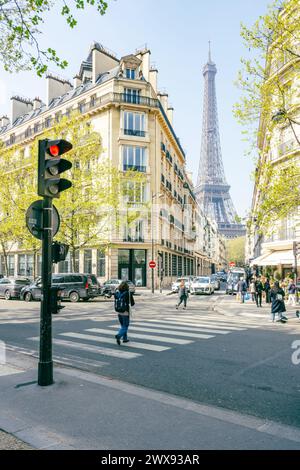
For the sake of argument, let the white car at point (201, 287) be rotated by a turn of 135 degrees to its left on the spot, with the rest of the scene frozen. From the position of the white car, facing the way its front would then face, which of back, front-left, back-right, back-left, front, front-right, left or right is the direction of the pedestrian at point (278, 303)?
right

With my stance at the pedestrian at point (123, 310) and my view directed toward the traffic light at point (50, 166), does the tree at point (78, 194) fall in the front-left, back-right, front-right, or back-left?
back-right

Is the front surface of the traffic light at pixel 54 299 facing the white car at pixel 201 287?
no

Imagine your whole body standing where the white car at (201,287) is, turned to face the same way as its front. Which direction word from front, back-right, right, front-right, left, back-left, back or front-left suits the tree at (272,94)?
front-left

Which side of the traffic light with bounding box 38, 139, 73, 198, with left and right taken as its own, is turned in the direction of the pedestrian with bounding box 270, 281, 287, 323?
left

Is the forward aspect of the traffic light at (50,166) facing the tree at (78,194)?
no

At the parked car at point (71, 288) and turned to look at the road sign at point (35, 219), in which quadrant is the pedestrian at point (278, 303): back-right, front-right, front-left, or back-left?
front-left

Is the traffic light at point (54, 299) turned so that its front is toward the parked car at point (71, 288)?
no

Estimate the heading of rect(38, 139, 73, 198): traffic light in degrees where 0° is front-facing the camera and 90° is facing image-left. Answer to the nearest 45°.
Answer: approximately 315°
